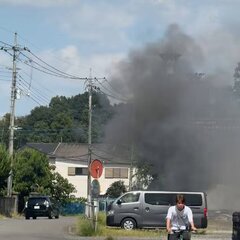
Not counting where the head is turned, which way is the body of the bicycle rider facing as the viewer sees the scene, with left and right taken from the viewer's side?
facing the viewer

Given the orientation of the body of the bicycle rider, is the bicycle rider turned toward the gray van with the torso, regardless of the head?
no

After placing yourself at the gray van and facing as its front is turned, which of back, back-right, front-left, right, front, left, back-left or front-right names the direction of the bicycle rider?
left

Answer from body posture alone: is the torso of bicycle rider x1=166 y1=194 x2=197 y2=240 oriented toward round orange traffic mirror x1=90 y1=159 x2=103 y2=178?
no

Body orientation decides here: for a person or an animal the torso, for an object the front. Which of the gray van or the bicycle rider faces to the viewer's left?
the gray van

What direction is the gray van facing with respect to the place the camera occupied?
facing to the left of the viewer

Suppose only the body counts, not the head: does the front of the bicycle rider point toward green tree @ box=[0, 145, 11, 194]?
no

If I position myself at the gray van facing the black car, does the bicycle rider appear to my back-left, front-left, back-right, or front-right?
back-left

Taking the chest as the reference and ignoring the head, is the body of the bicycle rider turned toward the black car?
no
